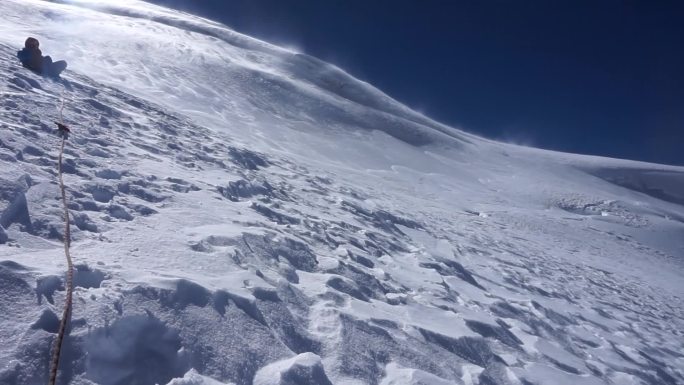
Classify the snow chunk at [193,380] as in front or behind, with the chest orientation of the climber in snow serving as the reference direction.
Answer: in front

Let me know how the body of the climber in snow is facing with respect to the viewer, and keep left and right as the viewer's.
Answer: facing the viewer and to the right of the viewer

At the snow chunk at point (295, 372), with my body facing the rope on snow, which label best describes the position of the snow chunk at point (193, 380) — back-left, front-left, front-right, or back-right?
front-left

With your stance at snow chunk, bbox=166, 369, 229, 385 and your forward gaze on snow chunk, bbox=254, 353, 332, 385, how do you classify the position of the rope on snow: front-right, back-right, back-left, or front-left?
back-left

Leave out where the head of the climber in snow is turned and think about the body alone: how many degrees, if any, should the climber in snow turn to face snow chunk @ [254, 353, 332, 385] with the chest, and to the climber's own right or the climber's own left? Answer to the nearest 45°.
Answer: approximately 45° to the climber's own right
